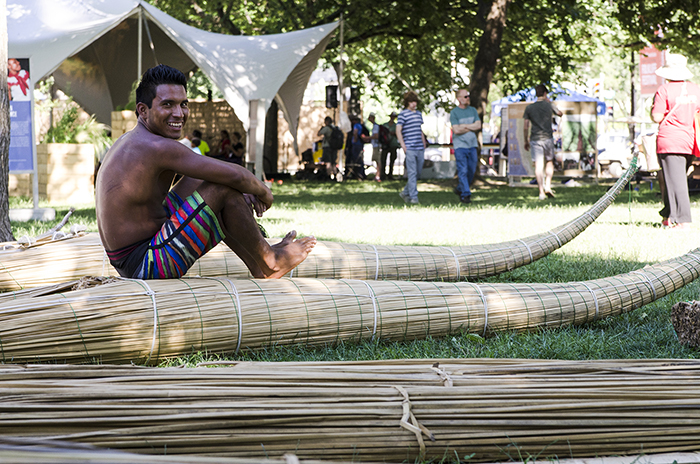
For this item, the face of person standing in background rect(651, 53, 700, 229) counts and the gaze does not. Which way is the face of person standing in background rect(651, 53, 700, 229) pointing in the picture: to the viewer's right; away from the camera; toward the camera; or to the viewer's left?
away from the camera

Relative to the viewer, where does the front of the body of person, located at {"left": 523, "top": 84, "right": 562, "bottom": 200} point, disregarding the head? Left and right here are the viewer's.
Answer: facing away from the viewer

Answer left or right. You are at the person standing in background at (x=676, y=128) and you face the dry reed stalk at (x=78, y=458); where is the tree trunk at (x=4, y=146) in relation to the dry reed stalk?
right

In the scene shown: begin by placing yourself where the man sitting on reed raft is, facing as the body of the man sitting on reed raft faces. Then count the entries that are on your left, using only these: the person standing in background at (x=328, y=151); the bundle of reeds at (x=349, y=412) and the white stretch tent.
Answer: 2

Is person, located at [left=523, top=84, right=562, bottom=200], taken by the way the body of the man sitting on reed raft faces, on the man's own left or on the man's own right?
on the man's own left

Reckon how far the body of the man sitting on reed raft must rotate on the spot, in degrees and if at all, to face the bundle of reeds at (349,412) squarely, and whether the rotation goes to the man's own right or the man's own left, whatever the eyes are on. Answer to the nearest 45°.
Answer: approximately 90° to the man's own right

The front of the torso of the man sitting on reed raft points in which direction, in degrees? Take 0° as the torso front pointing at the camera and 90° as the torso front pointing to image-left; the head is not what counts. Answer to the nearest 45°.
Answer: approximately 270°

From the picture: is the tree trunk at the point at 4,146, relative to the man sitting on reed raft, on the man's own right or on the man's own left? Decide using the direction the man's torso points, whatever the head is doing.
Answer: on the man's own left

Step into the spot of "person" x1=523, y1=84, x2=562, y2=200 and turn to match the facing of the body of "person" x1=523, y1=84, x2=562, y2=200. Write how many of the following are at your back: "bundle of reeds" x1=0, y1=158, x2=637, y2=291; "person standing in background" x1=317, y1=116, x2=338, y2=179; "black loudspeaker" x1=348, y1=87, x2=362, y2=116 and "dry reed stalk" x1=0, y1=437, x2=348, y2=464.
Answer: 2
